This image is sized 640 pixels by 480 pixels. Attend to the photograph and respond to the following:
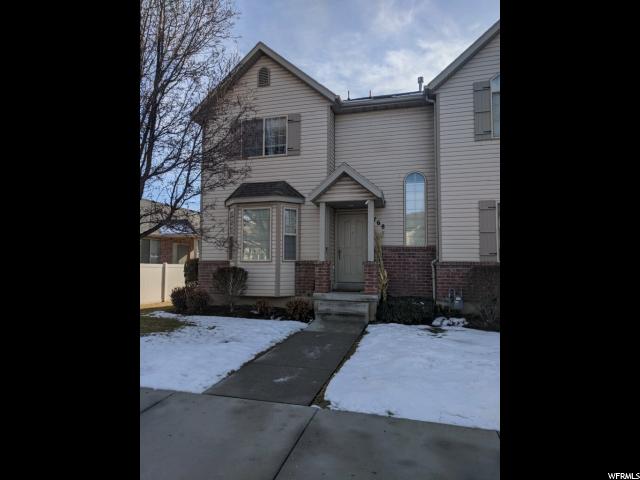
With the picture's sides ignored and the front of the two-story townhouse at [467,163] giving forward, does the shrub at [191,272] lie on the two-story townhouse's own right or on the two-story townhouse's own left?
on the two-story townhouse's own right

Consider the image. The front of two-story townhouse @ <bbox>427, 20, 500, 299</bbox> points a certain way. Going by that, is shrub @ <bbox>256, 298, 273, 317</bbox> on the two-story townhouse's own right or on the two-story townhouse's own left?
on the two-story townhouse's own right

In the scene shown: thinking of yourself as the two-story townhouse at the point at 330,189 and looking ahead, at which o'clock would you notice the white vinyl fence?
The white vinyl fence is roughly at 4 o'clock from the two-story townhouse.

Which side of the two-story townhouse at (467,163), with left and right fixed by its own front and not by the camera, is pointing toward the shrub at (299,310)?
right

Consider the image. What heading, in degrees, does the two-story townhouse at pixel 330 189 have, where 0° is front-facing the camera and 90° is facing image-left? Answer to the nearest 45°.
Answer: approximately 0°

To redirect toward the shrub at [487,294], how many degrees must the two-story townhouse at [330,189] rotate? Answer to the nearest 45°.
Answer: approximately 45° to its left
